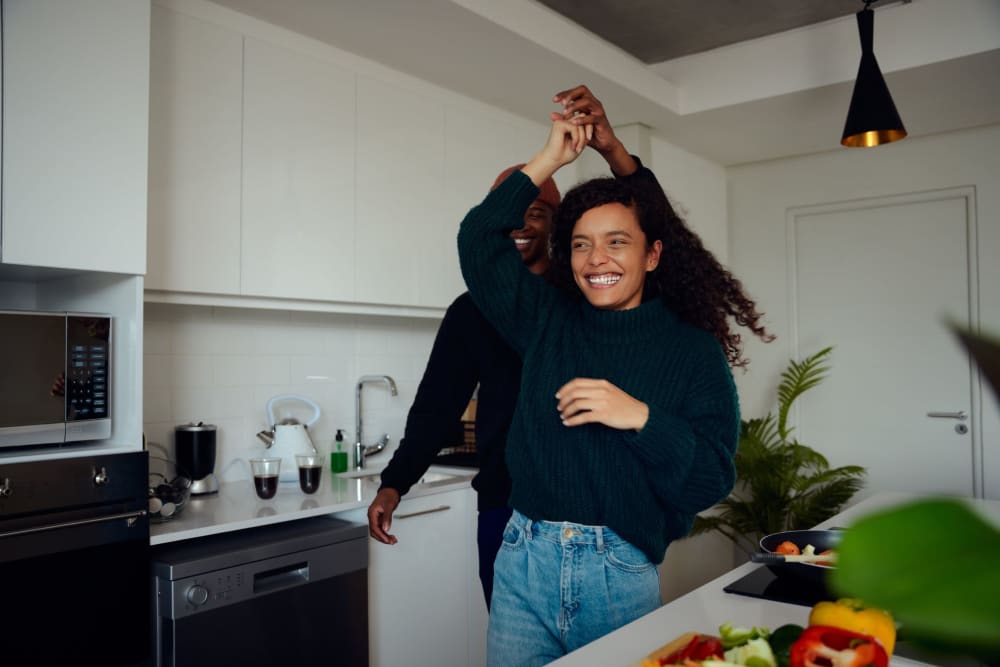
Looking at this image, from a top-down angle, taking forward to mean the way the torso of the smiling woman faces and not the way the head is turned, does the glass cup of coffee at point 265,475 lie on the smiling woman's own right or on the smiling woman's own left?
on the smiling woman's own right

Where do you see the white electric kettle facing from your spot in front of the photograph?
facing to the left of the viewer

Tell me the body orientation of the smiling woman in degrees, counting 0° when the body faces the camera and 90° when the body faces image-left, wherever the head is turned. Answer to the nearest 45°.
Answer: approximately 0°

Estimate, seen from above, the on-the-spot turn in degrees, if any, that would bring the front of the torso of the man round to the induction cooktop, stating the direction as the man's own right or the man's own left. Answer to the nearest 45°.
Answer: approximately 45° to the man's own left

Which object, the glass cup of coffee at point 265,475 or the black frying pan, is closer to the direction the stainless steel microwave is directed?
the black frying pan

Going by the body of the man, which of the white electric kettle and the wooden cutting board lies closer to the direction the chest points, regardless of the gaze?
the wooden cutting board

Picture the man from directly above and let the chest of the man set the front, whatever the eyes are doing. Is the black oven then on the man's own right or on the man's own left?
on the man's own right

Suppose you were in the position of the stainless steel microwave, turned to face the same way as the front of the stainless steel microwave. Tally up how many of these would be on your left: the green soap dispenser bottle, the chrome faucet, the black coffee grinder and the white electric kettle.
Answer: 4

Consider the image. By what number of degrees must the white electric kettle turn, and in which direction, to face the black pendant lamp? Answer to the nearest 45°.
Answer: approximately 180°

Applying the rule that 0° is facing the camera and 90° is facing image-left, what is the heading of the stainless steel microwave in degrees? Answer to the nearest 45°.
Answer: approximately 315°
